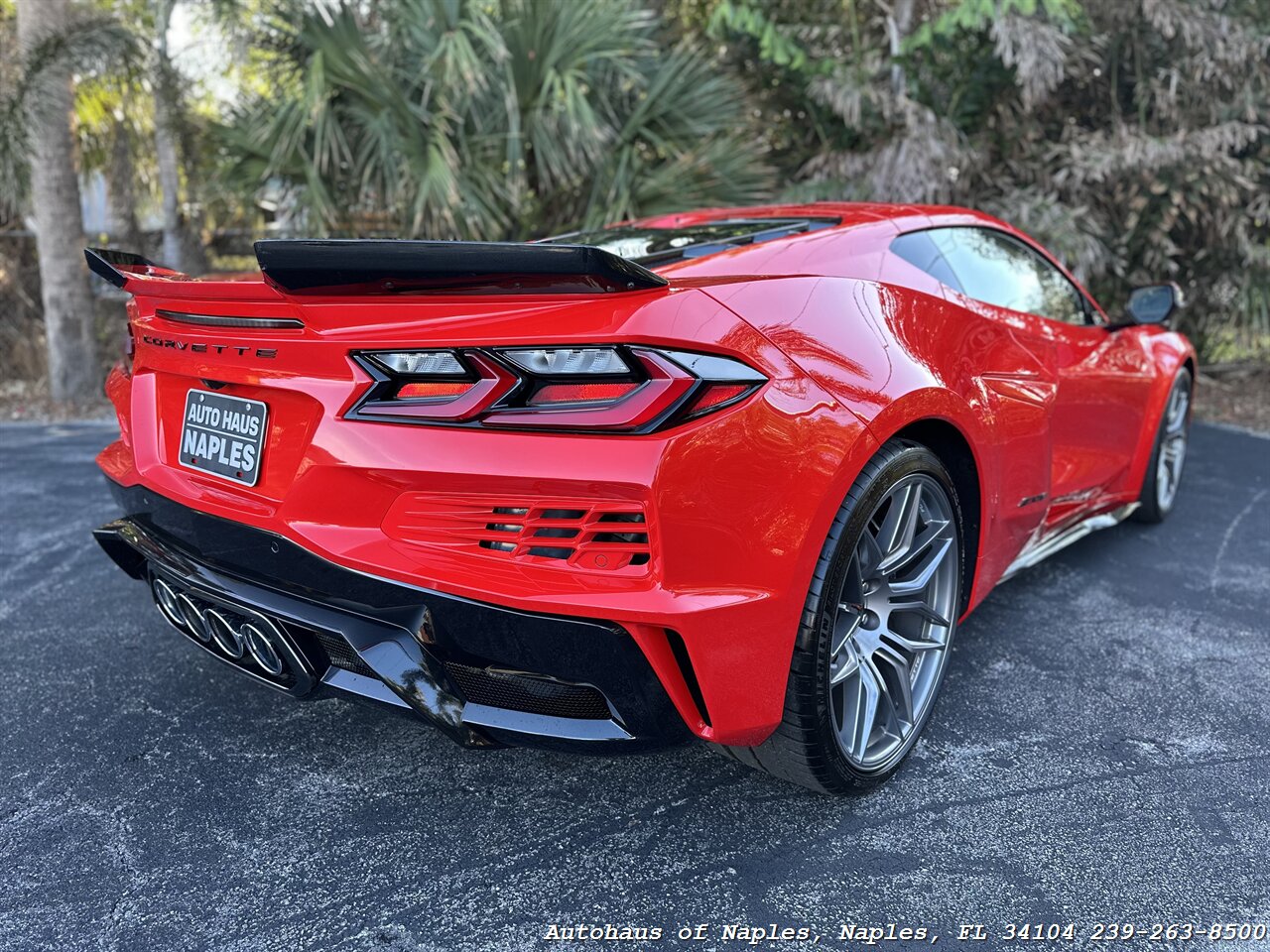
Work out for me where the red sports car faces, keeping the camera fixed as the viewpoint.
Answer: facing away from the viewer and to the right of the viewer

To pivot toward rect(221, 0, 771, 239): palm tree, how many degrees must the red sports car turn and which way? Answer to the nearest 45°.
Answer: approximately 45° to its left
